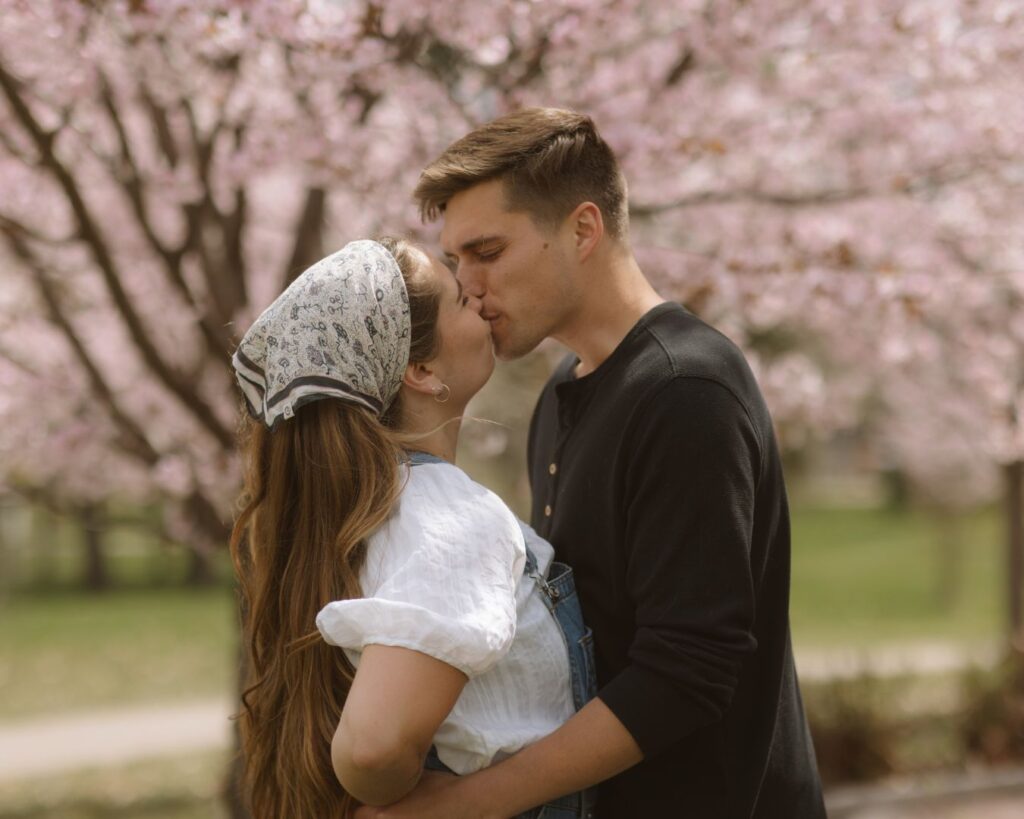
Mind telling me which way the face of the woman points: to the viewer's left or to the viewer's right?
to the viewer's right

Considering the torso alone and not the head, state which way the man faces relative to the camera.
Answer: to the viewer's left

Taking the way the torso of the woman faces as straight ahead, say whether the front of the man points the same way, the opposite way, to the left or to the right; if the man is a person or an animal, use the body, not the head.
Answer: the opposite way

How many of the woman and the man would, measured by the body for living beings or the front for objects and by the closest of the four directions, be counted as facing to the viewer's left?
1

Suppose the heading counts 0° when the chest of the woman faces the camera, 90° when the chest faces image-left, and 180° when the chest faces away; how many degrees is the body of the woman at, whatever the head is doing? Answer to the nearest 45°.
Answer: approximately 270°
